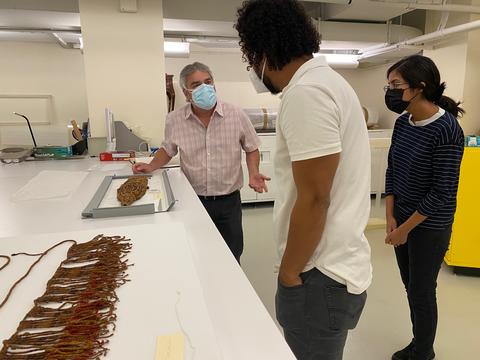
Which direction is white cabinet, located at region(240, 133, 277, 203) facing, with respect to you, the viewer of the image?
facing the viewer

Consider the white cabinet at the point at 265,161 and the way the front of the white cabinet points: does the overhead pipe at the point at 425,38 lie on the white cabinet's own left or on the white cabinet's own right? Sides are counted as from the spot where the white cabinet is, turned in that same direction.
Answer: on the white cabinet's own left

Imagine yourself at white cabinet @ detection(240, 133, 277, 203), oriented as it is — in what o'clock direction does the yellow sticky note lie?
The yellow sticky note is roughly at 12 o'clock from the white cabinet.

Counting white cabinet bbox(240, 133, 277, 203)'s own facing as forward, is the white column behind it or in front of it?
in front

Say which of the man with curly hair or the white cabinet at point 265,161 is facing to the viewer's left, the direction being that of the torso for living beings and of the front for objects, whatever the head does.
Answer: the man with curly hair

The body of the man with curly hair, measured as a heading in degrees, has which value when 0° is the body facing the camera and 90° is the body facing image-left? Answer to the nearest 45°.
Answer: approximately 90°

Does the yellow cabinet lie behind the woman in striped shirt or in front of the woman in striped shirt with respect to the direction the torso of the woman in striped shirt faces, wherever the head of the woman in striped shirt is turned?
behind

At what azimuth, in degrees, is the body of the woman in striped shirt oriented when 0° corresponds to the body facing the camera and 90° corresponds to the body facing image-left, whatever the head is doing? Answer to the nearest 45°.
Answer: approximately 45°

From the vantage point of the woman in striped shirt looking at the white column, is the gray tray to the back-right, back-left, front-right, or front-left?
front-left

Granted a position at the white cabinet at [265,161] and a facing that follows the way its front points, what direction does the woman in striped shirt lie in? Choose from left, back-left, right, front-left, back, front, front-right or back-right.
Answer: front

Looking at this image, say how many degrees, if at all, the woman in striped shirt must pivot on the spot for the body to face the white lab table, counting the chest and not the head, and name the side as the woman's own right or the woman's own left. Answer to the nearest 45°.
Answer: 0° — they already face it

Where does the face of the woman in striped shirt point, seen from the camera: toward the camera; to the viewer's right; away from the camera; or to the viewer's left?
to the viewer's left

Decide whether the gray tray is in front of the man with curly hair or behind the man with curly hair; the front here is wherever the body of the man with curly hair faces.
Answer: in front
